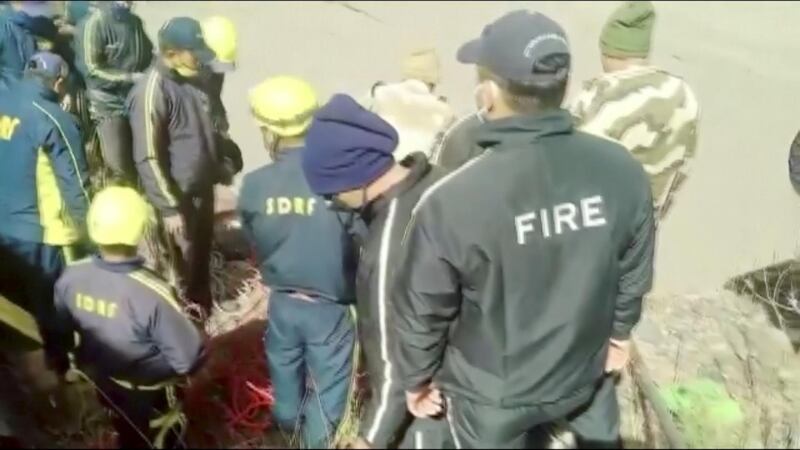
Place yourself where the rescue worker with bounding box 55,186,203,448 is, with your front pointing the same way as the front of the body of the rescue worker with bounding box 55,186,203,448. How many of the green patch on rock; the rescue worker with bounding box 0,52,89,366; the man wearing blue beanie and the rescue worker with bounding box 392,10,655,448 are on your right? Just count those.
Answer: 3

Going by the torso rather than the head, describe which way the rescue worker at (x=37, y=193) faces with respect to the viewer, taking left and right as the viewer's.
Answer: facing away from the viewer and to the right of the viewer

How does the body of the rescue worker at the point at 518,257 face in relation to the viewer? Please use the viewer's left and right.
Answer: facing away from the viewer and to the left of the viewer

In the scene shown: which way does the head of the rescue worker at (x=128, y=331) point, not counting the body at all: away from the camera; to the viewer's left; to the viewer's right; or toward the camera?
away from the camera

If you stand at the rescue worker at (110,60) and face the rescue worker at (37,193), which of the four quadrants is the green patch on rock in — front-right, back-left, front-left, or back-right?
front-left

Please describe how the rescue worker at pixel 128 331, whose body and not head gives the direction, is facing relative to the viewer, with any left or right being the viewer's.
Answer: facing away from the viewer and to the right of the viewer

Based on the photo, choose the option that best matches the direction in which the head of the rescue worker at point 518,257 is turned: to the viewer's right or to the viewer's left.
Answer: to the viewer's left

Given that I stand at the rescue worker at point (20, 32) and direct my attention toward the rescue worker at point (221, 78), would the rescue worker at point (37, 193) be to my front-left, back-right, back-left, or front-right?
front-right

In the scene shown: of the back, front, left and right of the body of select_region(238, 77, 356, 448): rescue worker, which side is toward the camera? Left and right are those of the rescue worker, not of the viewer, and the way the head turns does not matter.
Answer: back

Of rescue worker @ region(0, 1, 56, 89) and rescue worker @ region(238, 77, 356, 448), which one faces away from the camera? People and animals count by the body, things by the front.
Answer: rescue worker @ region(238, 77, 356, 448)

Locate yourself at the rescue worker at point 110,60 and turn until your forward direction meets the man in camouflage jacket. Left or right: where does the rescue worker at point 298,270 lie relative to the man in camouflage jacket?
right
